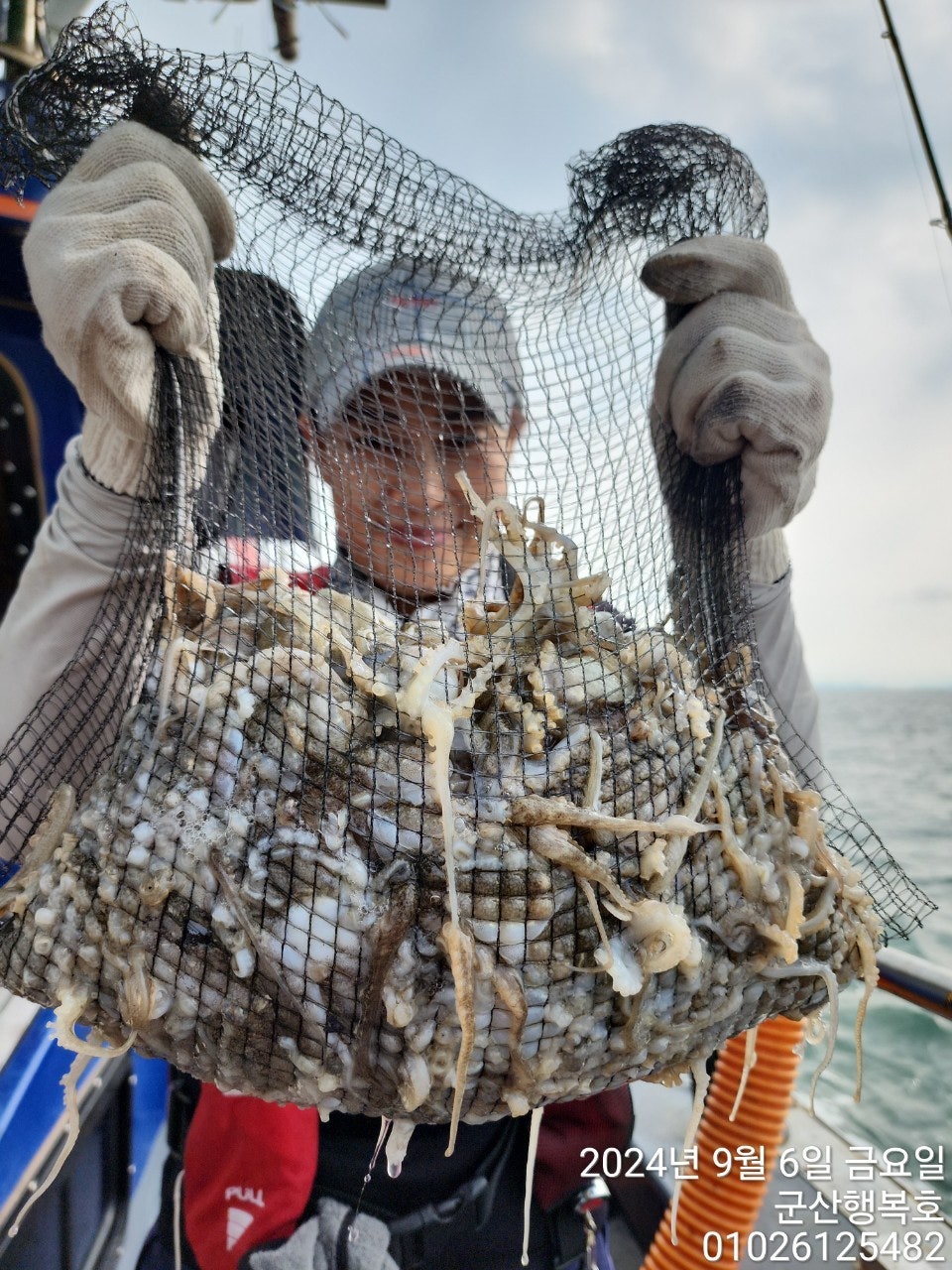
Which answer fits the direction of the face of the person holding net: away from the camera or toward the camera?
toward the camera

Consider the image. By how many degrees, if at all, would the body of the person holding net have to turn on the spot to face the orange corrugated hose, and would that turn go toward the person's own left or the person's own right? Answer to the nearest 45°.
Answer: approximately 135° to the person's own left

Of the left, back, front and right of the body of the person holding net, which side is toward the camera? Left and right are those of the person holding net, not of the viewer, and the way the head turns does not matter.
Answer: front
